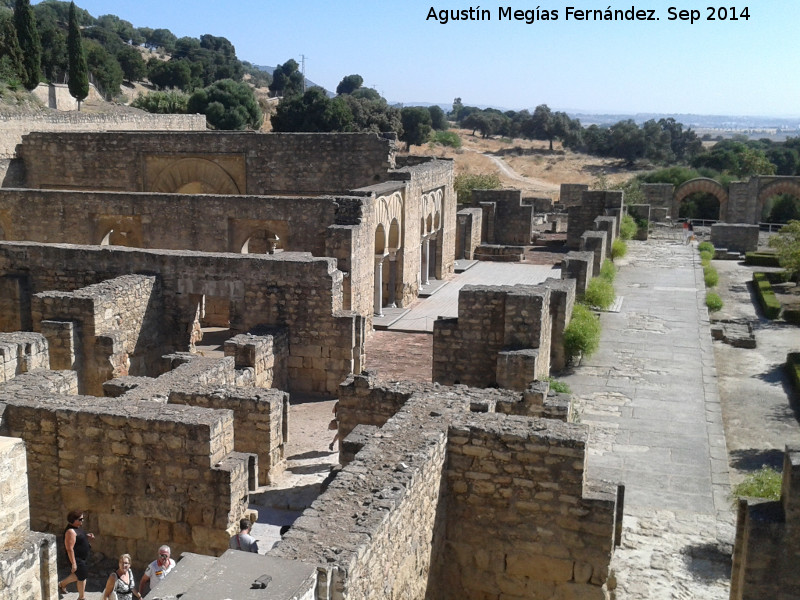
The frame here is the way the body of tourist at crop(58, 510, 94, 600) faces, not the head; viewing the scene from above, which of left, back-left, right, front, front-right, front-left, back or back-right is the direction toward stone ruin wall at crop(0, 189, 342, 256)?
left

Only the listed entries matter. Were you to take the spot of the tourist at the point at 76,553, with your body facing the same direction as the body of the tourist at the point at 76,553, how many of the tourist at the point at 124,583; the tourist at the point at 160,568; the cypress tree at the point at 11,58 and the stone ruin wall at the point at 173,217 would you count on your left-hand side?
2

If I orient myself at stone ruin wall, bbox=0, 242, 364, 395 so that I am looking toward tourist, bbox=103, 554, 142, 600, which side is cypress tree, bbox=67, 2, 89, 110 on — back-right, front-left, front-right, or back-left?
back-right

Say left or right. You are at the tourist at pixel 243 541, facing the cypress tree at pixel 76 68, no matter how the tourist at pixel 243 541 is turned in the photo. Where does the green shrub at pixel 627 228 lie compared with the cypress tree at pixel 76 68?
right

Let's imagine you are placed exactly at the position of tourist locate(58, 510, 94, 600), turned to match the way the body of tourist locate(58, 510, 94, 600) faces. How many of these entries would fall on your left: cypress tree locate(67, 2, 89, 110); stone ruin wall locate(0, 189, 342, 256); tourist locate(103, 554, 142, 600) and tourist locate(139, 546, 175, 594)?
2
